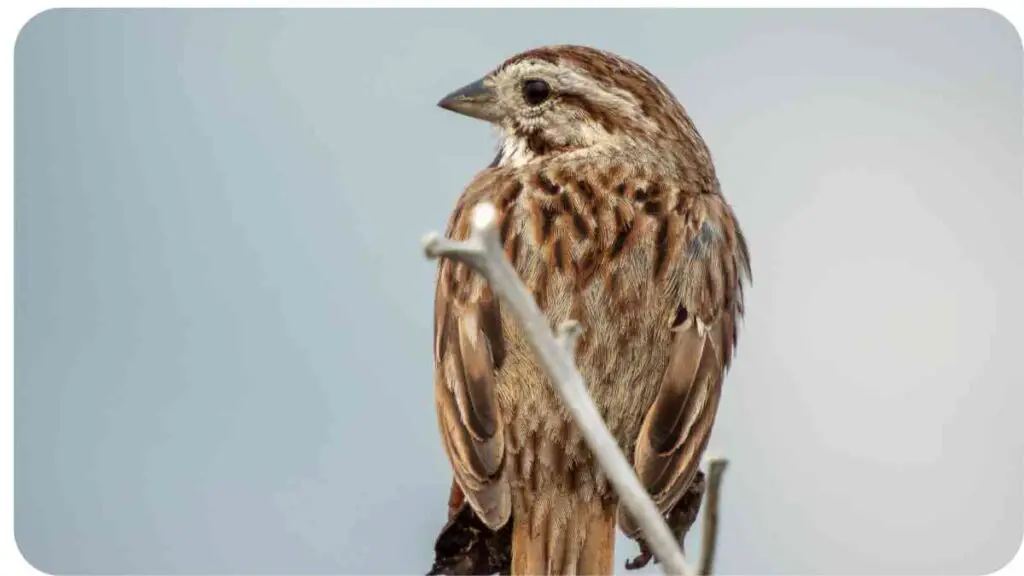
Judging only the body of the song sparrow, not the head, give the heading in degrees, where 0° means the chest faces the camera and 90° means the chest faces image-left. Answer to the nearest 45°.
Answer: approximately 180°

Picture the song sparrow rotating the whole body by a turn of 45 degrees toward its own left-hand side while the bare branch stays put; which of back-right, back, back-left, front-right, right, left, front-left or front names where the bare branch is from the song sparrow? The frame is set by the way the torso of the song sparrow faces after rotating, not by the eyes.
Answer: back-left

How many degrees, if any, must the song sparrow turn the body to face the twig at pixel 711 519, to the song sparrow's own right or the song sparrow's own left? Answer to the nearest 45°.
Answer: approximately 90° to the song sparrow's own right
